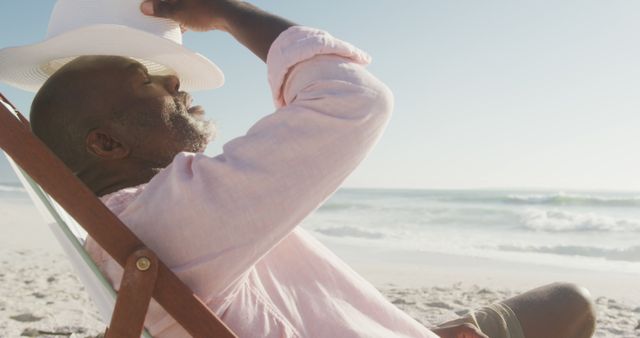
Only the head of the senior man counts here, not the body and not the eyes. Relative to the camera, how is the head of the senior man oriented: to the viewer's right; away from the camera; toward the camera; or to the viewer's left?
to the viewer's right

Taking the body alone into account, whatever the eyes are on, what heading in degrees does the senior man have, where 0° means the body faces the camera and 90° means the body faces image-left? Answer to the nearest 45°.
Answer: approximately 270°

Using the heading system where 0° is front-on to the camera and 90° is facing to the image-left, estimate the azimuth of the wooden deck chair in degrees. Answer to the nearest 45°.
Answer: approximately 270°
